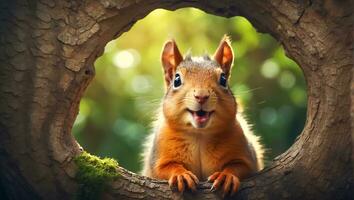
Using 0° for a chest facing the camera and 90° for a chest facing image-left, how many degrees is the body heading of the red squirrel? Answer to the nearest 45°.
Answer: approximately 0°
